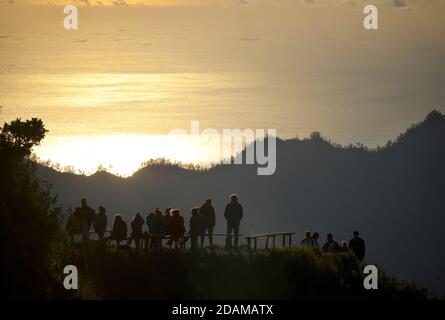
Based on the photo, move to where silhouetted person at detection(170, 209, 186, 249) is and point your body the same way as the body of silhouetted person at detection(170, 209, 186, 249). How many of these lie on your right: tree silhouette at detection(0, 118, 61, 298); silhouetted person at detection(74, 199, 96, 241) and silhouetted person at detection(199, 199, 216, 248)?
1

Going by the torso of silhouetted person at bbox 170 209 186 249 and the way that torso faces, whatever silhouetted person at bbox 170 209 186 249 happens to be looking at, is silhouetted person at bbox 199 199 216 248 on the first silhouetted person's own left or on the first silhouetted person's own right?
on the first silhouetted person's own right

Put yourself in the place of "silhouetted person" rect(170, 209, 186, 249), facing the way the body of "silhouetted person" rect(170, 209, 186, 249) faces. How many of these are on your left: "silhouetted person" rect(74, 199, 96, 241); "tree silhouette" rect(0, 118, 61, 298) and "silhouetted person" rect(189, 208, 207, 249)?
2

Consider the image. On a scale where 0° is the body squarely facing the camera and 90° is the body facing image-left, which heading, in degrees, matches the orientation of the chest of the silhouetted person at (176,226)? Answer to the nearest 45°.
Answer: approximately 180°

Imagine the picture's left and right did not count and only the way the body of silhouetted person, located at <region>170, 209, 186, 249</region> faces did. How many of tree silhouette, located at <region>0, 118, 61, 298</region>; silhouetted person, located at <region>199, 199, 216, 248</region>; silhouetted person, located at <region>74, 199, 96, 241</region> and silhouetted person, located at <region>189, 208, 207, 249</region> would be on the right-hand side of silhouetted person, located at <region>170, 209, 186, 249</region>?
2

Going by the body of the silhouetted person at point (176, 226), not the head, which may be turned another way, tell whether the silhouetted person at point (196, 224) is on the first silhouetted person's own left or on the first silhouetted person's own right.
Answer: on the first silhouetted person's own right

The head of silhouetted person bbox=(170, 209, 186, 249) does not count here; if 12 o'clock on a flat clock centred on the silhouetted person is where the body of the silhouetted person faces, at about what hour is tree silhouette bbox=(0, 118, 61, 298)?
The tree silhouette is roughly at 9 o'clock from the silhouetted person.
